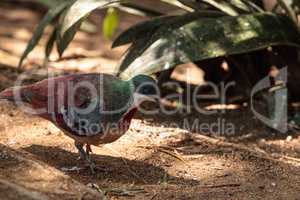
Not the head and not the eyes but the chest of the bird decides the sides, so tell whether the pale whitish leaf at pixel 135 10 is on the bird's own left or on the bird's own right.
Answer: on the bird's own left

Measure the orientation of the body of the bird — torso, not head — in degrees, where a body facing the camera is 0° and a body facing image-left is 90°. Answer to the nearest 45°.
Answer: approximately 270°

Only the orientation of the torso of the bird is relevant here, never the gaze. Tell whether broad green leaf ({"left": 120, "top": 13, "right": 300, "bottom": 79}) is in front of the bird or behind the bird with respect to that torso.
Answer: in front

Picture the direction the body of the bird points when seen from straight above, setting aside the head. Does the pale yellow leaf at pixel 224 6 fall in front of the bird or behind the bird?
in front

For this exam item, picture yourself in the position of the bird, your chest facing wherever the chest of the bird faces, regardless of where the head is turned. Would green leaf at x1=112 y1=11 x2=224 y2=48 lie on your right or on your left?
on your left
